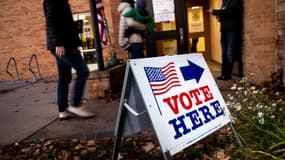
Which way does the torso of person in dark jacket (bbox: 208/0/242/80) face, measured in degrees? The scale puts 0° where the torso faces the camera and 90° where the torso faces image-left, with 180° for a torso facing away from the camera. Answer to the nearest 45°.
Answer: approximately 90°

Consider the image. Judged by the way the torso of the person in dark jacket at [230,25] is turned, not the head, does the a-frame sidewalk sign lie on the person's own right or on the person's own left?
on the person's own left

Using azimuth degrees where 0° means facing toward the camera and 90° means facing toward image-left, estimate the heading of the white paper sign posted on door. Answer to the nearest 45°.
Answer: approximately 0°

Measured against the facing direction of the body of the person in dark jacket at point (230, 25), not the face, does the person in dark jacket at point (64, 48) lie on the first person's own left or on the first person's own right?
on the first person's own left

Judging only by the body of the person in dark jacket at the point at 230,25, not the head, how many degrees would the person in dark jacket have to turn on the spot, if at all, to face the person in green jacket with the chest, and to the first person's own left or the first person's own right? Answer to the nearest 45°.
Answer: approximately 45° to the first person's own left
